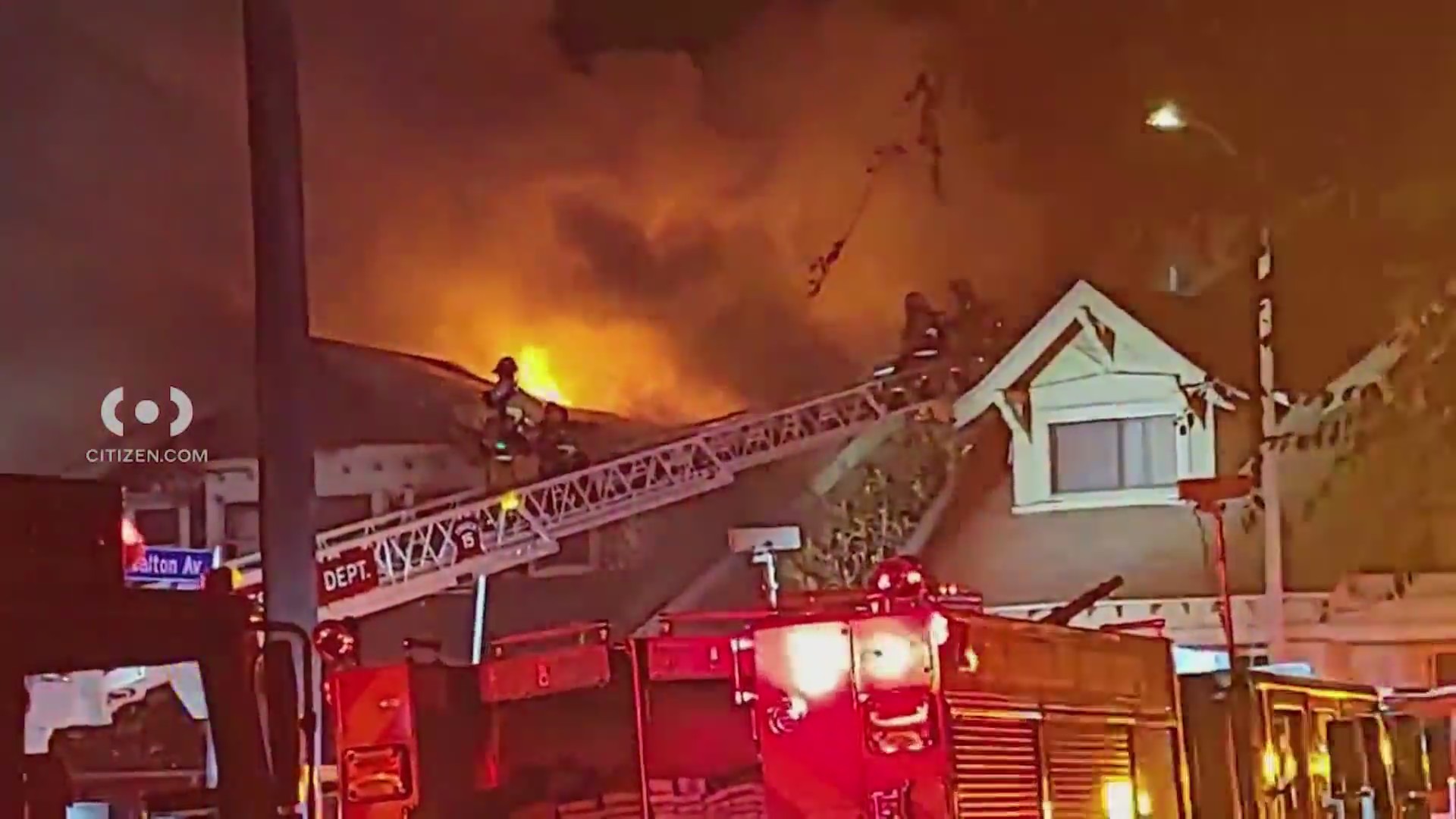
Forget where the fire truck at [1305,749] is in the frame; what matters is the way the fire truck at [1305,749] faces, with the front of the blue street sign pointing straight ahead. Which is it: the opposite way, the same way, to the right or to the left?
to the left

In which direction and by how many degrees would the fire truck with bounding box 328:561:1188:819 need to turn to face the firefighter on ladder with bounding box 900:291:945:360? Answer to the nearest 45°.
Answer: approximately 45° to its left

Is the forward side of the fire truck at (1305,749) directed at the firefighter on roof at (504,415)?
no

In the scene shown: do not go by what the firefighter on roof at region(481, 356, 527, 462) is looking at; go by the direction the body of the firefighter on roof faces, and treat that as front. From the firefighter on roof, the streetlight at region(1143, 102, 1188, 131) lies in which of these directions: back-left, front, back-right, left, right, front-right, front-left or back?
right

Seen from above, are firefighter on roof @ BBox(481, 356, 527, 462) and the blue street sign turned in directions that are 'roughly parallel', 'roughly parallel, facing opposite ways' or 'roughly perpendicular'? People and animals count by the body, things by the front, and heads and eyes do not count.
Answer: roughly parallel, facing opposite ways

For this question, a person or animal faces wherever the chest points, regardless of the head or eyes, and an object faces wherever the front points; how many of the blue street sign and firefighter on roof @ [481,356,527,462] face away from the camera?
1

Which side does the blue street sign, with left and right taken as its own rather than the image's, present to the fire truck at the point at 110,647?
front

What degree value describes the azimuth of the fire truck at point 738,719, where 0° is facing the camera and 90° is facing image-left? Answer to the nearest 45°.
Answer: approximately 225°

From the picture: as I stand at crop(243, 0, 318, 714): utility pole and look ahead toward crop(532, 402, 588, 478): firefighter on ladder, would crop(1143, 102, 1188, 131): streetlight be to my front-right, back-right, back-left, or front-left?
front-right

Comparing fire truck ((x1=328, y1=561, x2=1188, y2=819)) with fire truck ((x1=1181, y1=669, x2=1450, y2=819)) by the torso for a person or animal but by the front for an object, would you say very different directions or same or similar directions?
same or similar directions

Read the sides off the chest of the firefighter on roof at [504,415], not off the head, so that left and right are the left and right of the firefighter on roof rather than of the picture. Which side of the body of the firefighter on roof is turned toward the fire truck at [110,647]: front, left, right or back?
back

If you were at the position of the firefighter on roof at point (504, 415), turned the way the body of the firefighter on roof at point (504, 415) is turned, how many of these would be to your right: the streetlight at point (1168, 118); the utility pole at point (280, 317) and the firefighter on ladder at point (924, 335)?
2

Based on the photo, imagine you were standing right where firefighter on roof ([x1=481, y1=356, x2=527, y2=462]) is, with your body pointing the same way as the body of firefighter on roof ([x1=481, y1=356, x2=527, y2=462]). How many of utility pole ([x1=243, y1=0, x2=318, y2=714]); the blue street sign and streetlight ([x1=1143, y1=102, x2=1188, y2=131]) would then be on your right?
1

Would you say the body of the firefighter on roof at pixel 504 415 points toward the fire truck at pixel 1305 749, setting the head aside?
no

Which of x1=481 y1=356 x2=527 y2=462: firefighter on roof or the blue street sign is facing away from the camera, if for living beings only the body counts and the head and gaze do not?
the firefighter on roof

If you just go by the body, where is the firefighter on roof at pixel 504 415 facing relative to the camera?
away from the camera

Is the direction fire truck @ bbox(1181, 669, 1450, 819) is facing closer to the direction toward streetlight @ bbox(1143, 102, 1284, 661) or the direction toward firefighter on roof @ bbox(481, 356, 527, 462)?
the streetlight

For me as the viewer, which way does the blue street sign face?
facing the viewer

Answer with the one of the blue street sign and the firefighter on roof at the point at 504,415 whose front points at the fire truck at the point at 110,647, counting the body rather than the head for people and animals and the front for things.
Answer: the blue street sign
